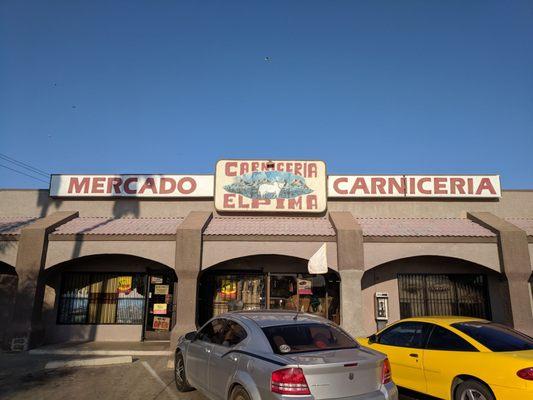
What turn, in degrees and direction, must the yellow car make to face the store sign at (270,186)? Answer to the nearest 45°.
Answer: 0° — it already faces it

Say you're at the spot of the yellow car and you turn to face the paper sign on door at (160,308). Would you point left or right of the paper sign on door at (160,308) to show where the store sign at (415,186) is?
right

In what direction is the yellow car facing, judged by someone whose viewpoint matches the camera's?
facing away from the viewer and to the left of the viewer

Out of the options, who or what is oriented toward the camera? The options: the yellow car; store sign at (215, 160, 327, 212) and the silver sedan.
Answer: the store sign

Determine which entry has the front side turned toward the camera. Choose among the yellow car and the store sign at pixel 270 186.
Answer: the store sign

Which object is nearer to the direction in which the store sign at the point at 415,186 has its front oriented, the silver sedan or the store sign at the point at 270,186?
the silver sedan

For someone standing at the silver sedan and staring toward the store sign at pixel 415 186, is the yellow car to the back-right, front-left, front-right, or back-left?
front-right

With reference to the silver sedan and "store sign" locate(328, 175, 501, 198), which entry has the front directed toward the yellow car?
the store sign

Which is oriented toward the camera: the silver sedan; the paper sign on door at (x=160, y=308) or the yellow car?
the paper sign on door

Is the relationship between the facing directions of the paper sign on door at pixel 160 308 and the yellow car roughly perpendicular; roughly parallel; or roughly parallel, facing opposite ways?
roughly parallel, facing opposite ways

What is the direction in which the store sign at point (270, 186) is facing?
toward the camera

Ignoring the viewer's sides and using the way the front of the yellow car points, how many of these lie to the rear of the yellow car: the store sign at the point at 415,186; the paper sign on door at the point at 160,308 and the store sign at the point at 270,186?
0

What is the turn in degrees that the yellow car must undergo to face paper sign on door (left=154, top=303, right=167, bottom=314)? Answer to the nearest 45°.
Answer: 0° — it already faces it

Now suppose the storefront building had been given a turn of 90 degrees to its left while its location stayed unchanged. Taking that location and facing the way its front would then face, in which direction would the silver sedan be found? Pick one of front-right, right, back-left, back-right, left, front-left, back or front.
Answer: right

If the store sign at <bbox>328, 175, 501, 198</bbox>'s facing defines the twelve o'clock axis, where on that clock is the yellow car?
The yellow car is roughly at 12 o'clock from the store sign.

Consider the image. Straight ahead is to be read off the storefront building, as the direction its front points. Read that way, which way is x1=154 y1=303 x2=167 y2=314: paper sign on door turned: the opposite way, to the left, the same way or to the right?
the same way

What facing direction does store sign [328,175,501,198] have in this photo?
toward the camera

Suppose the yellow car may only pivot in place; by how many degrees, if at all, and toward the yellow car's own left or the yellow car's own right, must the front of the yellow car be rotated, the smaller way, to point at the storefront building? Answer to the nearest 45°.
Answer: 0° — it already faces it

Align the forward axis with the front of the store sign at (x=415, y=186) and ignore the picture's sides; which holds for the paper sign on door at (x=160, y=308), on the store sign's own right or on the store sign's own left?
on the store sign's own right

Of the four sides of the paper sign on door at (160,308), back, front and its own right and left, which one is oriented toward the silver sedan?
front

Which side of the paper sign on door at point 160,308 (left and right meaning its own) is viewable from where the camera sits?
front
